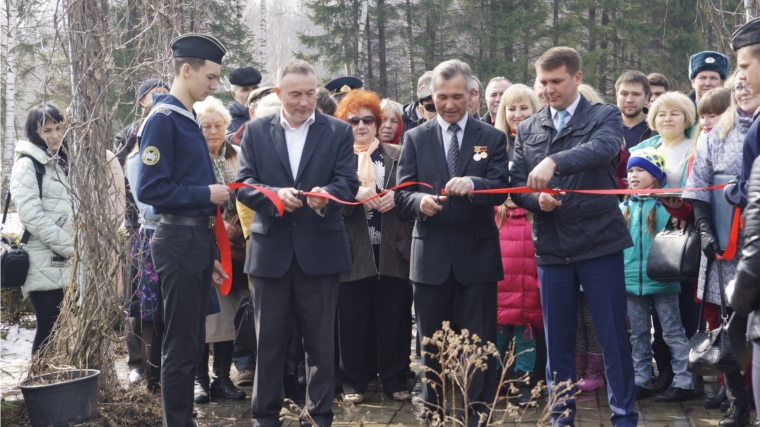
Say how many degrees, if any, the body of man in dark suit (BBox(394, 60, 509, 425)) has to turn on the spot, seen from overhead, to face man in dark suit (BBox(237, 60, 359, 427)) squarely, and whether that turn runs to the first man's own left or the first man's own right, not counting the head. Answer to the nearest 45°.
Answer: approximately 90° to the first man's own right

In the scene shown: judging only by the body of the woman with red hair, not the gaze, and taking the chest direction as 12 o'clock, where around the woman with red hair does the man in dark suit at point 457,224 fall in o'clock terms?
The man in dark suit is roughly at 11 o'clock from the woman with red hair.

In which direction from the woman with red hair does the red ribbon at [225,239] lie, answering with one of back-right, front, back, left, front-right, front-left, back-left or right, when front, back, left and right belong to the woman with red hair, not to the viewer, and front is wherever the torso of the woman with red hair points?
front-right

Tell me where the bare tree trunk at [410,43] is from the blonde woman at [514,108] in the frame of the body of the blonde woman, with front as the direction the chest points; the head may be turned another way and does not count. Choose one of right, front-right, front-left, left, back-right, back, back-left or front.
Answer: back

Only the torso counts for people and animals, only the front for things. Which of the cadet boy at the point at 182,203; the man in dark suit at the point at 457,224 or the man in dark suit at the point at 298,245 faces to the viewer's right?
the cadet boy

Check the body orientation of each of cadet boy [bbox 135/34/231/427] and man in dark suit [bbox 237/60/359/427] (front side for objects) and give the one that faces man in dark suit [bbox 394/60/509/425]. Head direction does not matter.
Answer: the cadet boy

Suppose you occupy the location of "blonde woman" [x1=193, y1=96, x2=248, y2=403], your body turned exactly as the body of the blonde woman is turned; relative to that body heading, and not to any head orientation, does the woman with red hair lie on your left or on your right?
on your left

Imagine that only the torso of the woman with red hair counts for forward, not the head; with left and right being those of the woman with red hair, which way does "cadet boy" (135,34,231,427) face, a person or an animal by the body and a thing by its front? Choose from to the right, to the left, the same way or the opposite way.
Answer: to the left

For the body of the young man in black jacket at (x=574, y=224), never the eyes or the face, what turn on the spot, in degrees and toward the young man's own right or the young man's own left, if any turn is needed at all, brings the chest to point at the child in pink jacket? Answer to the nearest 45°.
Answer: approximately 135° to the young man's own right

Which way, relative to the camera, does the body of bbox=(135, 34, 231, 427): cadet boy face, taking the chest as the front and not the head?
to the viewer's right

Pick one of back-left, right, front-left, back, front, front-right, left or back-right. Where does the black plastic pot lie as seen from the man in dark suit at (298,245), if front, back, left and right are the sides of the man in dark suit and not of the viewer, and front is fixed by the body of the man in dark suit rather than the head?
right

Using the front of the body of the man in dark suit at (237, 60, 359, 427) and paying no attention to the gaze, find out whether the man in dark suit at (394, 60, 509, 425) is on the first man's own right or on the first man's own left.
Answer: on the first man's own left
